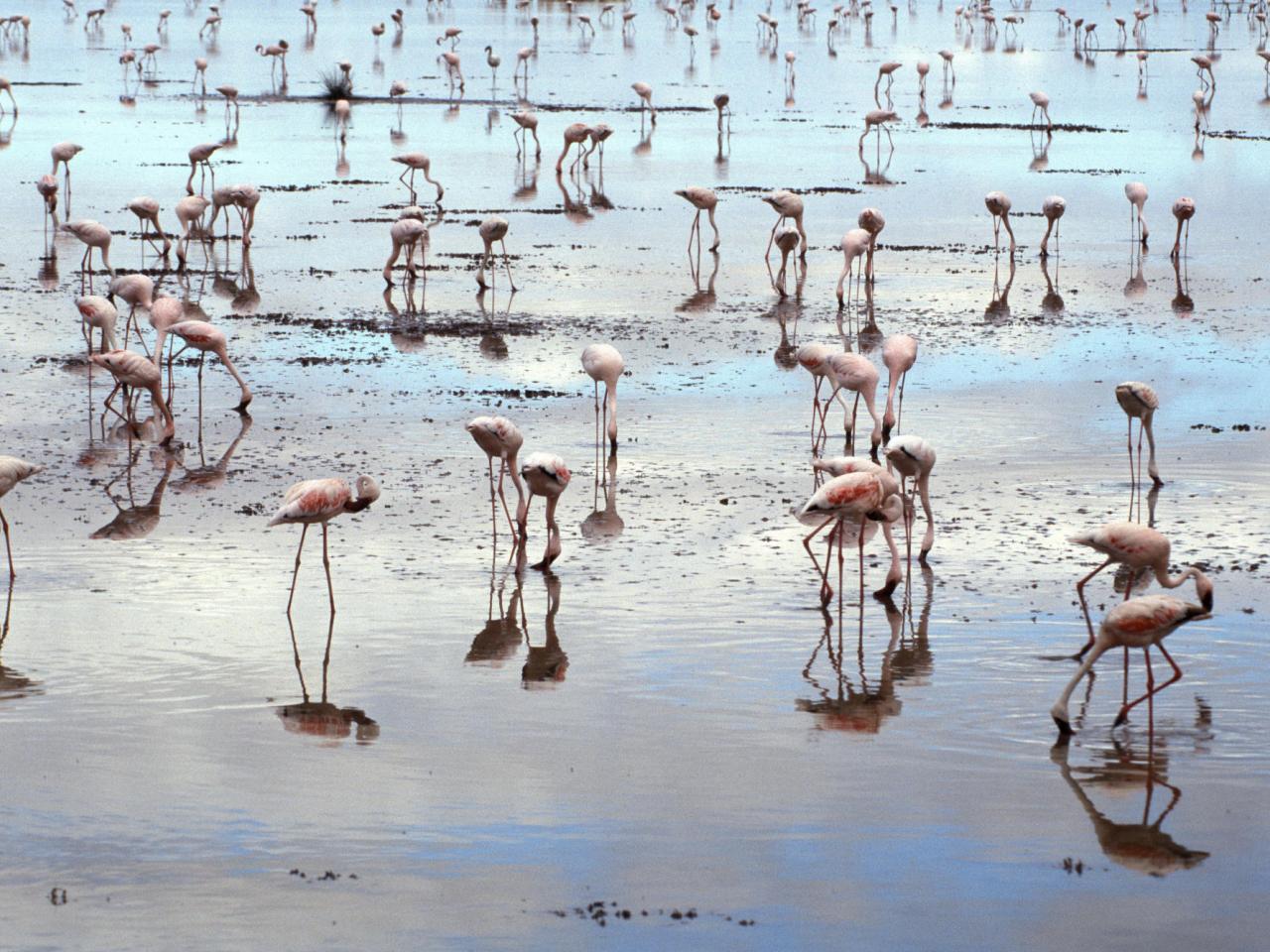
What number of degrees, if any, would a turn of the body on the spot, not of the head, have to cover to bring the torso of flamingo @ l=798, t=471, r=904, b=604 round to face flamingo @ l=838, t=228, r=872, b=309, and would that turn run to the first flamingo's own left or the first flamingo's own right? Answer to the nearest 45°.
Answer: approximately 90° to the first flamingo's own left

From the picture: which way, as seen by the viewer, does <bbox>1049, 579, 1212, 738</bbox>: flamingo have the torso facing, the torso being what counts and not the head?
to the viewer's left

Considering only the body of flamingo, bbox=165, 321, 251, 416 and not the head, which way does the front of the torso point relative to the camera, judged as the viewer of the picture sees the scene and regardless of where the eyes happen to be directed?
to the viewer's right

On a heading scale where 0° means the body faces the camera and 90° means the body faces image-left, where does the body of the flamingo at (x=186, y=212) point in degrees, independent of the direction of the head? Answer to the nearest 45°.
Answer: approximately 45°

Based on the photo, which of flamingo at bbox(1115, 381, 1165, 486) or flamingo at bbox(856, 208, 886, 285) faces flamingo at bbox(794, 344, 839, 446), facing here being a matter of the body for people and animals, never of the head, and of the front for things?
flamingo at bbox(856, 208, 886, 285)

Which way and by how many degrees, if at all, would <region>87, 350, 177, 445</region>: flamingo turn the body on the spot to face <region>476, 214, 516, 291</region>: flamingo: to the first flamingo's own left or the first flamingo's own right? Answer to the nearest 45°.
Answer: approximately 45° to the first flamingo's own left

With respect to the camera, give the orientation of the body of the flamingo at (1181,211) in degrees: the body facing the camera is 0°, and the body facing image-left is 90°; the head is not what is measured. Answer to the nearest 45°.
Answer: approximately 45°

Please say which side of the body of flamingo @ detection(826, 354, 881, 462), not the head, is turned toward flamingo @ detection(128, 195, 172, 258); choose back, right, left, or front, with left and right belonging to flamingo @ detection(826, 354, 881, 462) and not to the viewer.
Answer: back

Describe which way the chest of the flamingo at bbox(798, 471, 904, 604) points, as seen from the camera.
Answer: to the viewer's right
